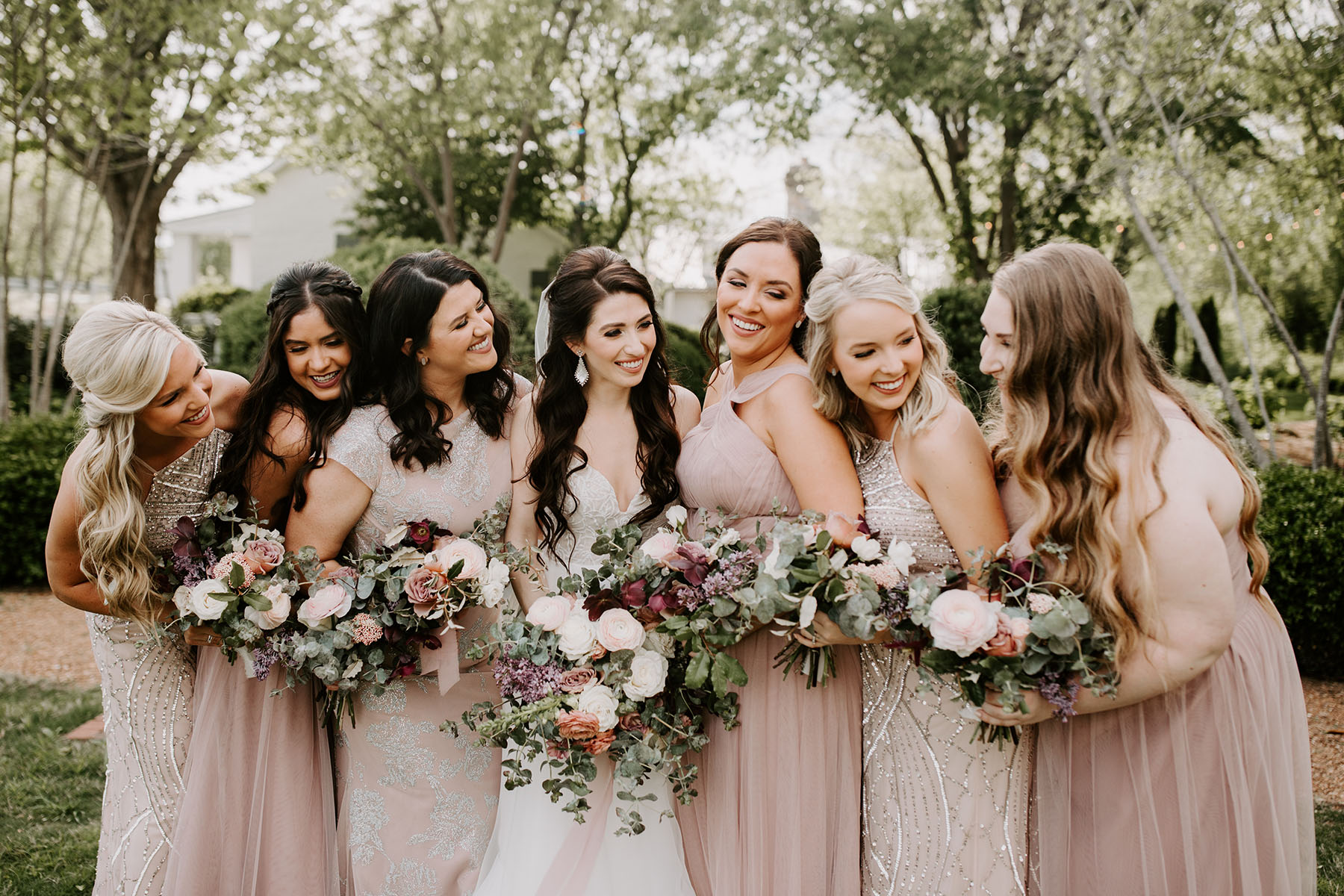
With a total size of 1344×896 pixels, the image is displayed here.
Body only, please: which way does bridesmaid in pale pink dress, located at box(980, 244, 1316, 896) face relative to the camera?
to the viewer's left

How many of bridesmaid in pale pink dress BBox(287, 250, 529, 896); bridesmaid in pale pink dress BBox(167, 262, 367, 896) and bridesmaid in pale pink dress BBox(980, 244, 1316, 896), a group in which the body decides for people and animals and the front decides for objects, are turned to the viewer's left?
1

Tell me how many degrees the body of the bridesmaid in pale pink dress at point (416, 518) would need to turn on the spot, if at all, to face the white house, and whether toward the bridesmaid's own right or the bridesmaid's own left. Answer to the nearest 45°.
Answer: approximately 135° to the bridesmaid's own left

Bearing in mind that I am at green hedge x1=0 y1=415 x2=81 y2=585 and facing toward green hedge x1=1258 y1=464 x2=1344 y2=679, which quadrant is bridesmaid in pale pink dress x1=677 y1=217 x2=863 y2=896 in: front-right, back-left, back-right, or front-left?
front-right

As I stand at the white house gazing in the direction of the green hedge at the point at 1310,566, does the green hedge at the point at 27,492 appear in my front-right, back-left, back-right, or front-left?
front-right

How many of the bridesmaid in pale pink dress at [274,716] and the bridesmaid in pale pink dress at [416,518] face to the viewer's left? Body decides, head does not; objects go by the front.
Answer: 0

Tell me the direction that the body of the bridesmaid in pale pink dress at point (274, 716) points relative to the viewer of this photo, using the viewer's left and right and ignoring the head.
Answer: facing the viewer and to the right of the viewer

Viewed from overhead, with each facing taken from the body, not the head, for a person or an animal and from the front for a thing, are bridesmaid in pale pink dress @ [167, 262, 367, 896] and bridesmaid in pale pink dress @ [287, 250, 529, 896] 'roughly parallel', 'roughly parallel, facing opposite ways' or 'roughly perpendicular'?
roughly parallel

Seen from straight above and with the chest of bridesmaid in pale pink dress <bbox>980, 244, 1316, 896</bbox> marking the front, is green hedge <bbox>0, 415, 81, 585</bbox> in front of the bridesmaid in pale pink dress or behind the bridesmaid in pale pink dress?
in front

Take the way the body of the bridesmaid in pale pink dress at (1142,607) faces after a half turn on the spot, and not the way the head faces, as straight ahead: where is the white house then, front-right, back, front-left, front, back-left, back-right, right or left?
back-left
